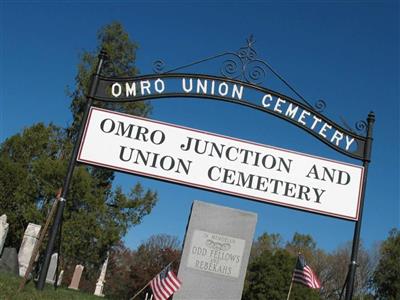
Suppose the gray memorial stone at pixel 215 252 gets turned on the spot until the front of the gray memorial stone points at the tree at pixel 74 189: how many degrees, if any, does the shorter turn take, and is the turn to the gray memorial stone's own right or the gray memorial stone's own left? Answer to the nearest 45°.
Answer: approximately 135° to the gray memorial stone's own right

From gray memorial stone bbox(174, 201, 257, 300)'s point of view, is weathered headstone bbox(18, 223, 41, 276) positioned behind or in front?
behind

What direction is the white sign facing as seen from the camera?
toward the camera

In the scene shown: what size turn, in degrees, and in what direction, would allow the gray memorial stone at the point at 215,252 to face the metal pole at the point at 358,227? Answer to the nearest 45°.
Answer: approximately 45° to its left

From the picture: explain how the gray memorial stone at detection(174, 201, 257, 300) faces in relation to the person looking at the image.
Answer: facing the viewer

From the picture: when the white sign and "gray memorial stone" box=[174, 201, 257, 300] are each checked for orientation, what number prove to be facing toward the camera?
2

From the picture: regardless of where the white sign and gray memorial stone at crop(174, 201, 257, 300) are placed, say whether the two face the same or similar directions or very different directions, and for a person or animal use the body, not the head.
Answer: same or similar directions

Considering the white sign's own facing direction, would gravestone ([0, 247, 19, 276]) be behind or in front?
behind

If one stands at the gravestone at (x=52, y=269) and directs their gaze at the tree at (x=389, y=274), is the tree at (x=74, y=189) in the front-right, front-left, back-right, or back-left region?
front-left

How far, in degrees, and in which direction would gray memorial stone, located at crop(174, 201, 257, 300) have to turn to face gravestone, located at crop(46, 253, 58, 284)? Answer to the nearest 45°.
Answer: approximately 135° to its right

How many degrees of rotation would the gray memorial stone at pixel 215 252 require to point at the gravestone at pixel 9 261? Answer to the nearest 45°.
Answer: approximately 135° to its right
